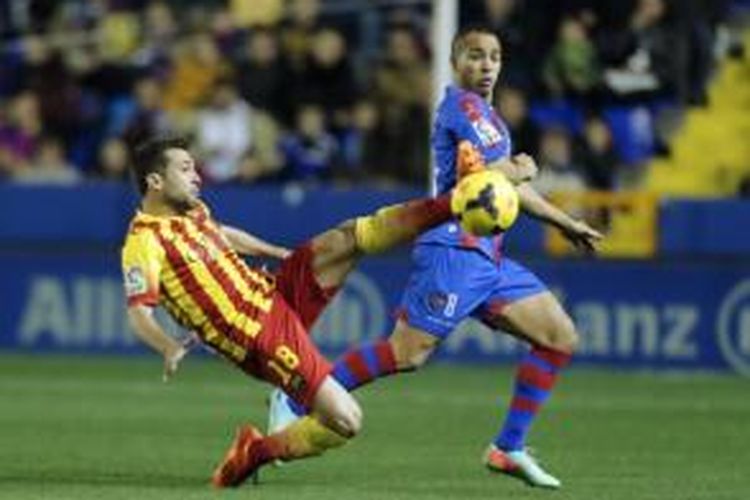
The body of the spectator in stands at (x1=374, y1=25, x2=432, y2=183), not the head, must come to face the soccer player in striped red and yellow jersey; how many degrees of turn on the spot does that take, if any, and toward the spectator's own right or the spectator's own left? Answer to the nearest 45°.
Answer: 0° — they already face them

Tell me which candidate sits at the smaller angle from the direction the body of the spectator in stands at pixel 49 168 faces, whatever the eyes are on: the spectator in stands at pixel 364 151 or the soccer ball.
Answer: the soccer ball

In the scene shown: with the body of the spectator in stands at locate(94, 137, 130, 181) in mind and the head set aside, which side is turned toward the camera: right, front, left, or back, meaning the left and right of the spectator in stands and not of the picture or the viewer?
front

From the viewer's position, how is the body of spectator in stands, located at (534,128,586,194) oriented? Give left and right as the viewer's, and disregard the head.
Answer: facing the viewer

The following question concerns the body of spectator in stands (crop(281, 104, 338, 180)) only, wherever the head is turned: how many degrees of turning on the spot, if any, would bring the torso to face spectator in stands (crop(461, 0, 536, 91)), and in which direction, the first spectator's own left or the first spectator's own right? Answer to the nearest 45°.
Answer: approximately 90° to the first spectator's own left

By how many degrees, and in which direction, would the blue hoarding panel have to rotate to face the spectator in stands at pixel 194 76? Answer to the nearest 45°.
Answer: approximately 135° to its right

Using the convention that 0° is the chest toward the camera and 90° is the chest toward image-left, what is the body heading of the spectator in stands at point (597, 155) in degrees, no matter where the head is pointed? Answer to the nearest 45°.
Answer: approximately 0°

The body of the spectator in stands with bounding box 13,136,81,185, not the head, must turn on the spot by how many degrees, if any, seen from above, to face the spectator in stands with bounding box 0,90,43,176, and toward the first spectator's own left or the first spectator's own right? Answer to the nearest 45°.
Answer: approximately 135° to the first spectator's own right

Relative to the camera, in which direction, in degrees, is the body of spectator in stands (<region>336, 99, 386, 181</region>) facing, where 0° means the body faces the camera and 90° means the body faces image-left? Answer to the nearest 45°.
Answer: approximately 0°
